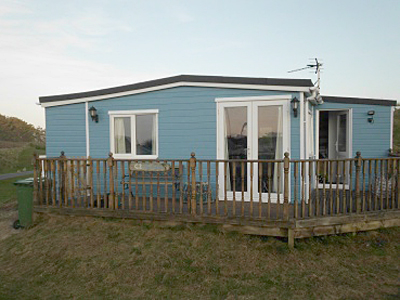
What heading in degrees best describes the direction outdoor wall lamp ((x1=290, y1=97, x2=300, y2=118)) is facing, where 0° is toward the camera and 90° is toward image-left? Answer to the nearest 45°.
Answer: approximately 0°

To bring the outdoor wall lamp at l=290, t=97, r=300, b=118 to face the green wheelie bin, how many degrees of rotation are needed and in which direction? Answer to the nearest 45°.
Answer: approximately 90° to its right

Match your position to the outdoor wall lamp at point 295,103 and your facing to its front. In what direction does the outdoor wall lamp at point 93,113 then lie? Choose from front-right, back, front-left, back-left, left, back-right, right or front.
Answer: right

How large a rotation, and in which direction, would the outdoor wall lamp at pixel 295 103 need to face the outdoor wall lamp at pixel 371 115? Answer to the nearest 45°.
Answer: approximately 135° to its left
